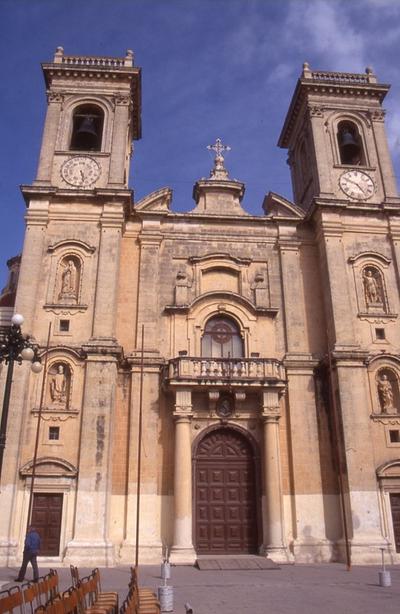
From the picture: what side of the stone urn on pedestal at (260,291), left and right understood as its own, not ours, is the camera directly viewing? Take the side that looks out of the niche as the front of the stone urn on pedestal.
front

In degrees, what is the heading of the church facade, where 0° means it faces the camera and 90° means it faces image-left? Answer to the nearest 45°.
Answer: approximately 0°

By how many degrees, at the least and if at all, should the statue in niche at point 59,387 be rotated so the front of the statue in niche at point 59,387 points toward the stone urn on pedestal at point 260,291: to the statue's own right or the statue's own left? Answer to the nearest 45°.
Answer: approximately 90° to the statue's own left

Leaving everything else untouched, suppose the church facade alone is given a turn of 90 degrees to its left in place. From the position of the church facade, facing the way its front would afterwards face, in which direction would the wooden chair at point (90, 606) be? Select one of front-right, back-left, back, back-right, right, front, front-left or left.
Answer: right

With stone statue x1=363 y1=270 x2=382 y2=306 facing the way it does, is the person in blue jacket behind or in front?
in front

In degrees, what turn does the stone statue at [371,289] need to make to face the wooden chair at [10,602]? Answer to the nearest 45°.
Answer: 0° — it already faces it

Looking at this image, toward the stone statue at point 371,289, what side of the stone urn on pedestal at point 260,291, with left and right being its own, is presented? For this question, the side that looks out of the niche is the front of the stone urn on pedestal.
left

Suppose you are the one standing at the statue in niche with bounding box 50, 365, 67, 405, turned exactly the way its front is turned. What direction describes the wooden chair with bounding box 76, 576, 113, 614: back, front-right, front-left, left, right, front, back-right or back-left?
front

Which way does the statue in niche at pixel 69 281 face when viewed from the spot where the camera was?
facing the viewer

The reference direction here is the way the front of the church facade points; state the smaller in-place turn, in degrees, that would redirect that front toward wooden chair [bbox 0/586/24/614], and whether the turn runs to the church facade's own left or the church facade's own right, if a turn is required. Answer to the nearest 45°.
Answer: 0° — it already faces it
